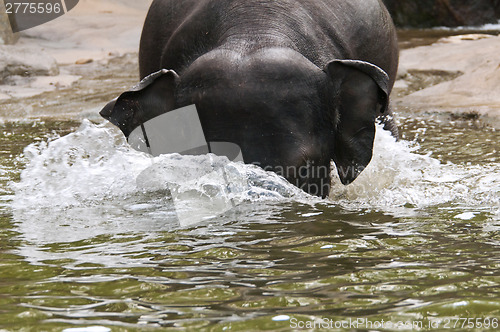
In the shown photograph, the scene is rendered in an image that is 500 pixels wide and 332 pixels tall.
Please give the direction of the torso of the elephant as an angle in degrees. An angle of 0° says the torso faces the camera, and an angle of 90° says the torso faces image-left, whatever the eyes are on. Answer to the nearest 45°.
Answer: approximately 0°

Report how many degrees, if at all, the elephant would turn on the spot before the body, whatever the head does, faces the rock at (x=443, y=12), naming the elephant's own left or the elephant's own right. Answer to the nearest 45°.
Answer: approximately 180°

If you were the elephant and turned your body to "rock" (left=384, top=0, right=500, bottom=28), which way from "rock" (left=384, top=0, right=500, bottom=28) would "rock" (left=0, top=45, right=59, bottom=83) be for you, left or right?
left

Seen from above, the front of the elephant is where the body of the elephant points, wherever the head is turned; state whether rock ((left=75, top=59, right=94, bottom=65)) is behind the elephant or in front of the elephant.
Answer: behind

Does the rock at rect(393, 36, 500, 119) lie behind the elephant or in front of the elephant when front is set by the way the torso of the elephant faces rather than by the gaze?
behind

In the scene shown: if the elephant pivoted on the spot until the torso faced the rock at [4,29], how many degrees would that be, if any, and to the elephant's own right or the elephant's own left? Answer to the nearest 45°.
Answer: approximately 135° to the elephant's own right

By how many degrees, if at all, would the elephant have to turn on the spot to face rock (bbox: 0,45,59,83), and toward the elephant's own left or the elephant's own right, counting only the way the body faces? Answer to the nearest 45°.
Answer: approximately 135° to the elephant's own right
